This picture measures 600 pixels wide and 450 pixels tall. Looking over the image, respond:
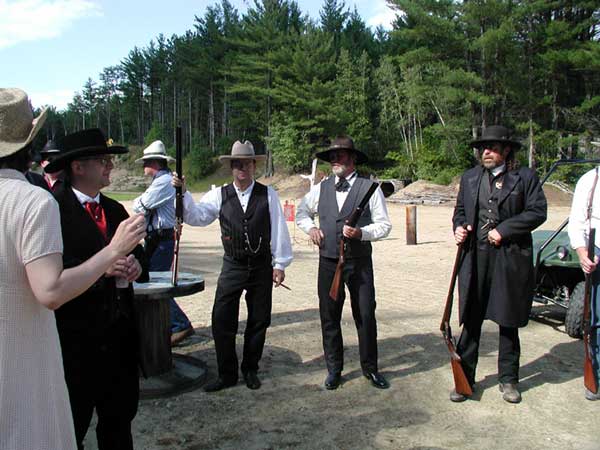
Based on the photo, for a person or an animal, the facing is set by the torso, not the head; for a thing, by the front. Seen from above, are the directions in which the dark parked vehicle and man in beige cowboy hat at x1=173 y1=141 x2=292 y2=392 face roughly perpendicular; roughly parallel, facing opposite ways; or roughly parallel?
roughly perpendicular

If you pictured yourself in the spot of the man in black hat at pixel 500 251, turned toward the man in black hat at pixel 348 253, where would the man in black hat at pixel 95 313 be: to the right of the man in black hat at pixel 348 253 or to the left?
left

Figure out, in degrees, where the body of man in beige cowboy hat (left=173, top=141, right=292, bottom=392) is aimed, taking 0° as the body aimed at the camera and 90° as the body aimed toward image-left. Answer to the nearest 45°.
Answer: approximately 0°

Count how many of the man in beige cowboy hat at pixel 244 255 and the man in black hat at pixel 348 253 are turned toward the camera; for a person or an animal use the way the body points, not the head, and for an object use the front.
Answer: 2

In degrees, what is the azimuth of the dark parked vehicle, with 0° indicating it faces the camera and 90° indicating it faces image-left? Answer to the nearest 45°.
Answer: approximately 45°

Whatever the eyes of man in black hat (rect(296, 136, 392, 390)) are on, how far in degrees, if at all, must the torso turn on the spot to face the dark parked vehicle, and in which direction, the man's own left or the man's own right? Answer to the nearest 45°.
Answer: approximately 135° to the man's own left

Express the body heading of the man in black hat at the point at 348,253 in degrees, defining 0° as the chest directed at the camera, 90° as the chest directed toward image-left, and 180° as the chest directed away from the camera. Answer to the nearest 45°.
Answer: approximately 0°

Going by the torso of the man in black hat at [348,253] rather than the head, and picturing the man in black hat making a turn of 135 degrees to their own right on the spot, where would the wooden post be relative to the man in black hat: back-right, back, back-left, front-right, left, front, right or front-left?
front-right

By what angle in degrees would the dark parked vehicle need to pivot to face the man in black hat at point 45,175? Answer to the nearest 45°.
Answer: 0° — it already faces them

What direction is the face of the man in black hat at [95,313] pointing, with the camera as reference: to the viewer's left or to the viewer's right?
to the viewer's right

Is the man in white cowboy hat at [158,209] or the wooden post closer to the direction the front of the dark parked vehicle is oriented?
the man in white cowboy hat
